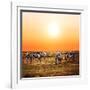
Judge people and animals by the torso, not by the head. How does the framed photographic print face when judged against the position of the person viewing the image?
facing the viewer and to the right of the viewer
